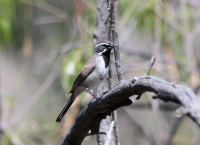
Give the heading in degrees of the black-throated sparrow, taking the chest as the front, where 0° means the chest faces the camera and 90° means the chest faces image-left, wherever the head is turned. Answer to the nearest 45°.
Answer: approximately 270°
